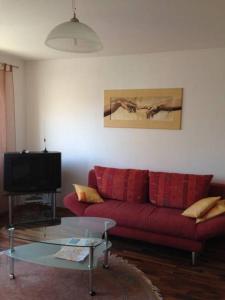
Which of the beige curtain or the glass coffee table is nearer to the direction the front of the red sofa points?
the glass coffee table

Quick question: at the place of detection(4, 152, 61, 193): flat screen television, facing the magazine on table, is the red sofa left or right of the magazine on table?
left

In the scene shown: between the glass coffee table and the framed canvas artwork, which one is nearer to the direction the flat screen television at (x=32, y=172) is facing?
the glass coffee table

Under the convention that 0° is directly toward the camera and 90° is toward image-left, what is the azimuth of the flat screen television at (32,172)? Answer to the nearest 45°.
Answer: approximately 0°

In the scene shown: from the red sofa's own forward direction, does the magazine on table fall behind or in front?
in front

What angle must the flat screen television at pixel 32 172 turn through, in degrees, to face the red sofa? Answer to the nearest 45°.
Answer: approximately 45° to its left

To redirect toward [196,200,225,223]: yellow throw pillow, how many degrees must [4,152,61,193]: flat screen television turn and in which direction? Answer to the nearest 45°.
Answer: approximately 45° to its left

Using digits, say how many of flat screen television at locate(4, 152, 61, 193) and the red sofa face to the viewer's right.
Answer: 0

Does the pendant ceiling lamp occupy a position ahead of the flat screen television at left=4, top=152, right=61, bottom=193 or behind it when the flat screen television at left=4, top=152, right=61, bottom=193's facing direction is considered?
ahead

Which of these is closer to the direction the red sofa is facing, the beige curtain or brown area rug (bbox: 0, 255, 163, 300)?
the brown area rug

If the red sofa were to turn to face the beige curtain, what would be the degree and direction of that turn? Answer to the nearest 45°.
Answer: approximately 45° to its right
